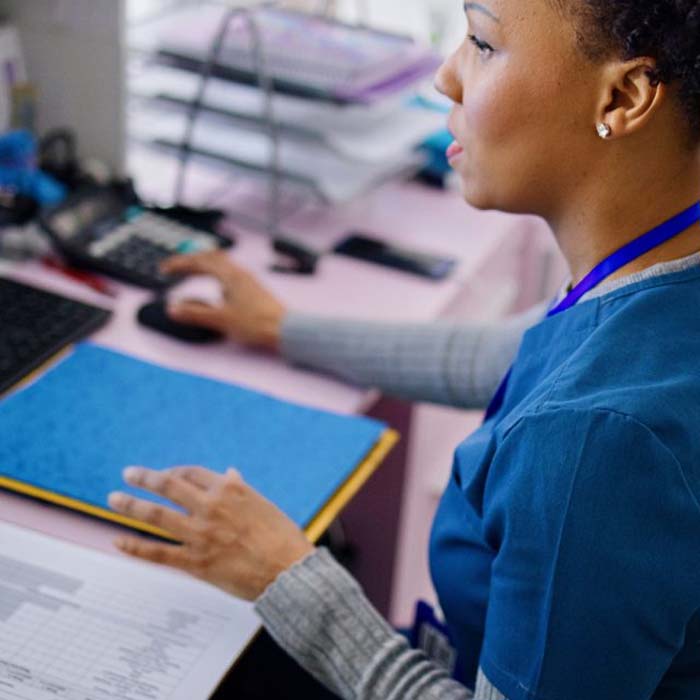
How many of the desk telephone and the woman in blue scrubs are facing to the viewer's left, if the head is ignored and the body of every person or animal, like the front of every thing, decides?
1

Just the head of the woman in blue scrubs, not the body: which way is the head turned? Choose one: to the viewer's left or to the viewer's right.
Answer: to the viewer's left

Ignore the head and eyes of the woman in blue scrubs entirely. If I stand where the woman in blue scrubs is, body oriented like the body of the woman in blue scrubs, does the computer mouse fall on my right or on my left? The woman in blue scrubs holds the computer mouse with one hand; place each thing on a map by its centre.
on my right

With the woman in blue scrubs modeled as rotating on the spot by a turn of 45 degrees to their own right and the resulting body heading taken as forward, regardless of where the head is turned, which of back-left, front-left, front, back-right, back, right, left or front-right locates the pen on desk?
front

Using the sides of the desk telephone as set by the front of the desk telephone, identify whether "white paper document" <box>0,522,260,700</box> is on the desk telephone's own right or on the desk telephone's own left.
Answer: on the desk telephone's own right

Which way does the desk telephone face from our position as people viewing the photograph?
facing the viewer and to the right of the viewer

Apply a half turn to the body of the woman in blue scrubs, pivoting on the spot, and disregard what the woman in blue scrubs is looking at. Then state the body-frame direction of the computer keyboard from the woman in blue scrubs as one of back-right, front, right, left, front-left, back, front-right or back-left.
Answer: back-left

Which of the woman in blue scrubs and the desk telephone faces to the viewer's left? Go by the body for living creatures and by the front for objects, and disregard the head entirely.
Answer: the woman in blue scrubs

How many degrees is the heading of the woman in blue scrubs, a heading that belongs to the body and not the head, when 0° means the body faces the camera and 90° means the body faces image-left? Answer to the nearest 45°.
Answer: approximately 90°
